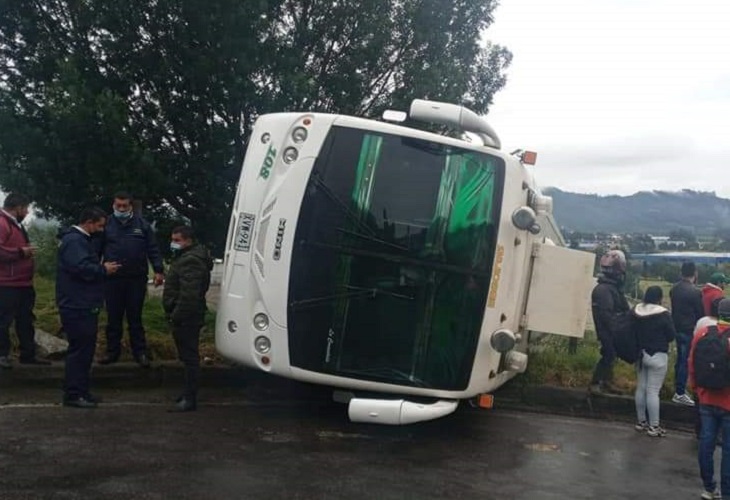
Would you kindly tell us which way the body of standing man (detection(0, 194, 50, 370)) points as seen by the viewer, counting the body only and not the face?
to the viewer's right

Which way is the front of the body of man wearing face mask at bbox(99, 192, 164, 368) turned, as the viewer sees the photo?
toward the camera

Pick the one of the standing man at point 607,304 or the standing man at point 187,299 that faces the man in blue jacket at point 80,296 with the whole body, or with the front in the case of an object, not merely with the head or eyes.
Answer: the standing man at point 187,299

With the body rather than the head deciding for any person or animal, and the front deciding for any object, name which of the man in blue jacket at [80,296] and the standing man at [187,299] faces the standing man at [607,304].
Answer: the man in blue jacket

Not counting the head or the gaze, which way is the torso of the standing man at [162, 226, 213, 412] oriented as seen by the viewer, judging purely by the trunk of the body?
to the viewer's left

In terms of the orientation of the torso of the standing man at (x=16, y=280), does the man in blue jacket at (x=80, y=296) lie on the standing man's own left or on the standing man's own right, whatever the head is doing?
on the standing man's own right

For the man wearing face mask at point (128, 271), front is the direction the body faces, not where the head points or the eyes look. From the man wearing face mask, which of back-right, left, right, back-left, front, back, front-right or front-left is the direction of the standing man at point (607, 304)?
left

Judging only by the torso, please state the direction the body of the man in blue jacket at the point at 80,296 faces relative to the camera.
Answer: to the viewer's right

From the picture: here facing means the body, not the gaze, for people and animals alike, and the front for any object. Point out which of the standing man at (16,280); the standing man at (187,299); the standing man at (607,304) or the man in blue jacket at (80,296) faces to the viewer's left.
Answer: the standing man at (187,299)

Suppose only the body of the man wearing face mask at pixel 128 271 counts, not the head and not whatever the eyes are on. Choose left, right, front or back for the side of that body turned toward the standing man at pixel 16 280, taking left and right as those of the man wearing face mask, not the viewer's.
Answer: right

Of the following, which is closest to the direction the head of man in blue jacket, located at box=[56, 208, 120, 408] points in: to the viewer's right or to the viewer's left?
to the viewer's right
